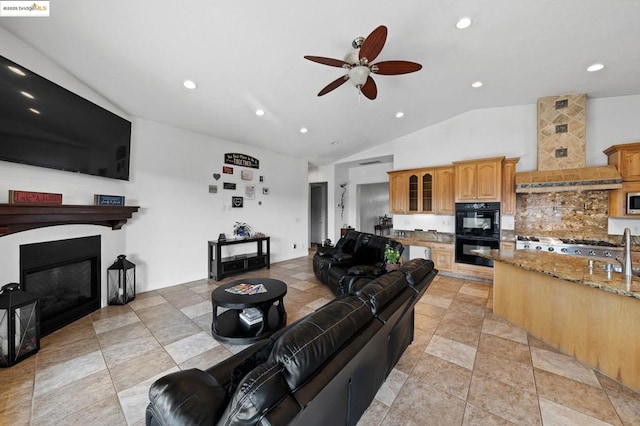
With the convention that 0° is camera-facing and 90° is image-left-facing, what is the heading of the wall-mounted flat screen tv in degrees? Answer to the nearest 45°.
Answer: approximately 315°

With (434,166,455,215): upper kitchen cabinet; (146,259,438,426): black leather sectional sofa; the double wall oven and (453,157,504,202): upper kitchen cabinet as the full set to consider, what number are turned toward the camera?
3

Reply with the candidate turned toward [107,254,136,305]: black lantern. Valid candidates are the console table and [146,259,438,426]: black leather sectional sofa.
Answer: the black leather sectional sofa

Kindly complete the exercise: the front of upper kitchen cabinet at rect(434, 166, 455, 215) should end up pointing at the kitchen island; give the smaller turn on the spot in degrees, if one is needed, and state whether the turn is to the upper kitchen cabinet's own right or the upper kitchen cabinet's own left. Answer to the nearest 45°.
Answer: approximately 45° to the upper kitchen cabinet's own left

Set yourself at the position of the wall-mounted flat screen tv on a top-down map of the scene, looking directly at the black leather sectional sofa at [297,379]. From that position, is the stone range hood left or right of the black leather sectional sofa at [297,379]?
left

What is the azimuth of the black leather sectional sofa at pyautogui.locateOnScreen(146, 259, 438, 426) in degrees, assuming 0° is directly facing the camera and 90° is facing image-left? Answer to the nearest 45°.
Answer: approximately 135°

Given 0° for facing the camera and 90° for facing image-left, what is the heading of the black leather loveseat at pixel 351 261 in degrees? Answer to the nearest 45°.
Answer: approximately 45°

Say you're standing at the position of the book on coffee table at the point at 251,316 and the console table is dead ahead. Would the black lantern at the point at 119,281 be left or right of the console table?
left
